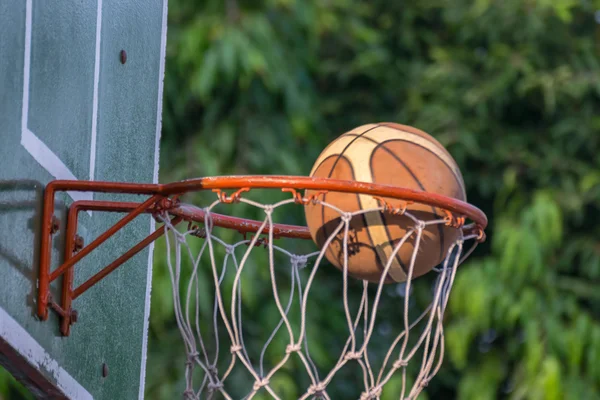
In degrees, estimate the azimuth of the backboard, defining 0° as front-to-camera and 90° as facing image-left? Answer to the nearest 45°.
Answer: approximately 315°

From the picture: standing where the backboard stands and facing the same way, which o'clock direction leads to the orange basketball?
The orange basketball is roughly at 11 o'clock from the backboard.
